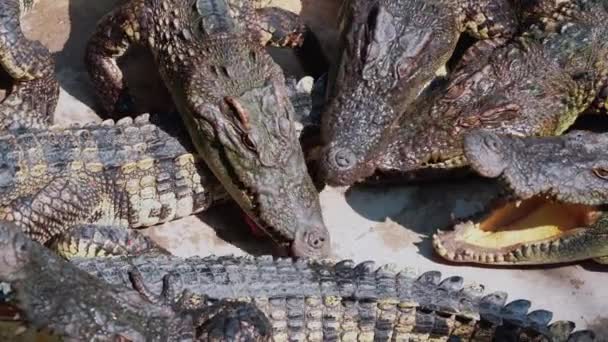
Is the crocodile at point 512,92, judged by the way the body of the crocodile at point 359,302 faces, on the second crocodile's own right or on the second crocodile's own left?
on the second crocodile's own right

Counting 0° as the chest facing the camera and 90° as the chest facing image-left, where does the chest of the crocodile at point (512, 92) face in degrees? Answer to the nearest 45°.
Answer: approximately 45°

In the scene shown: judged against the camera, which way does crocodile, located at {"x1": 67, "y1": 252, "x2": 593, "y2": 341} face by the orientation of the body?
to the viewer's left

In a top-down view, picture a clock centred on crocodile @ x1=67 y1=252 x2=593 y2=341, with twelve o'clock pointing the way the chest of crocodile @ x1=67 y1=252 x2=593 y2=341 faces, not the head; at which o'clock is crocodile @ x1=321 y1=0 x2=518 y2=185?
crocodile @ x1=321 y1=0 x2=518 y2=185 is roughly at 3 o'clock from crocodile @ x1=67 y1=252 x2=593 y2=341.

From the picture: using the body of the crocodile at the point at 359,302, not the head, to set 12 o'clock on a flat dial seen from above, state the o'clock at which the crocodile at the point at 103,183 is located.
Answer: the crocodile at the point at 103,183 is roughly at 1 o'clock from the crocodile at the point at 359,302.
